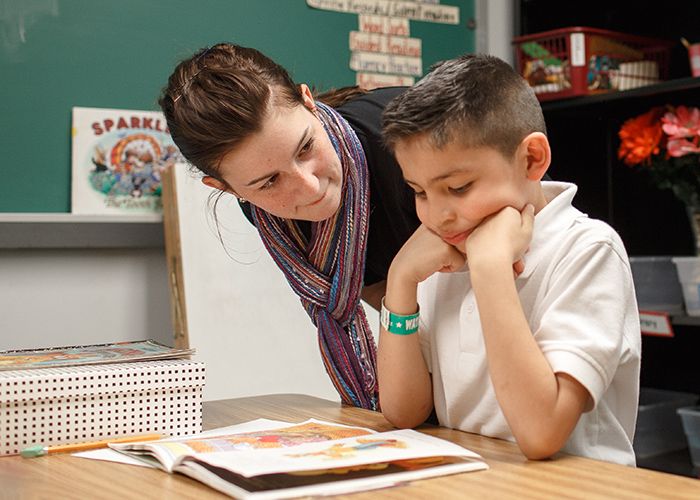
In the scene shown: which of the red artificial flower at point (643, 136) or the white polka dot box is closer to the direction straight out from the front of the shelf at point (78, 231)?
the white polka dot box

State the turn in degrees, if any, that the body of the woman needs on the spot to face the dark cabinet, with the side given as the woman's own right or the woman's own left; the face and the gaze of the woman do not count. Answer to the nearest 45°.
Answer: approximately 90° to the woman's own left

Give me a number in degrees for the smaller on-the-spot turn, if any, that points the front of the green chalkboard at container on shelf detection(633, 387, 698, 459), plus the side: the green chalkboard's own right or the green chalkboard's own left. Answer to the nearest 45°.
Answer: approximately 90° to the green chalkboard's own left

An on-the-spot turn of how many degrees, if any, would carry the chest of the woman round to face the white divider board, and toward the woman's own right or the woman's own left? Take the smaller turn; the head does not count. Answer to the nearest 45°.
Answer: approximately 135° to the woman's own left

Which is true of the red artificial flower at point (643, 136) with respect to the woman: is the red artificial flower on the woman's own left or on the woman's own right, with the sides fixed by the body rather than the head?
on the woman's own left

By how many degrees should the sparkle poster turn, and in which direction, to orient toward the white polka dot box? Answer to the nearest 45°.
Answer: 0° — it already faces it

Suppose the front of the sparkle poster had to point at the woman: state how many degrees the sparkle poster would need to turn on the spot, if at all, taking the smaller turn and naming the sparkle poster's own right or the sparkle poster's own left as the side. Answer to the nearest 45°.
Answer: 0° — it already faces them

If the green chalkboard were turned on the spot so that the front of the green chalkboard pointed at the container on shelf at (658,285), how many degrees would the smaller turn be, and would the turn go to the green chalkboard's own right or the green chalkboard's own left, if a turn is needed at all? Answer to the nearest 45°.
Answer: approximately 90° to the green chalkboard's own left

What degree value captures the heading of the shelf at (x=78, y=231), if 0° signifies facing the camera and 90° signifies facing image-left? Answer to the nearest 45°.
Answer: approximately 0°
